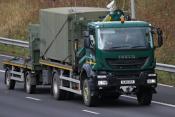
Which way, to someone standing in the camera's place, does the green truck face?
facing the viewer and to the right of the viewer
